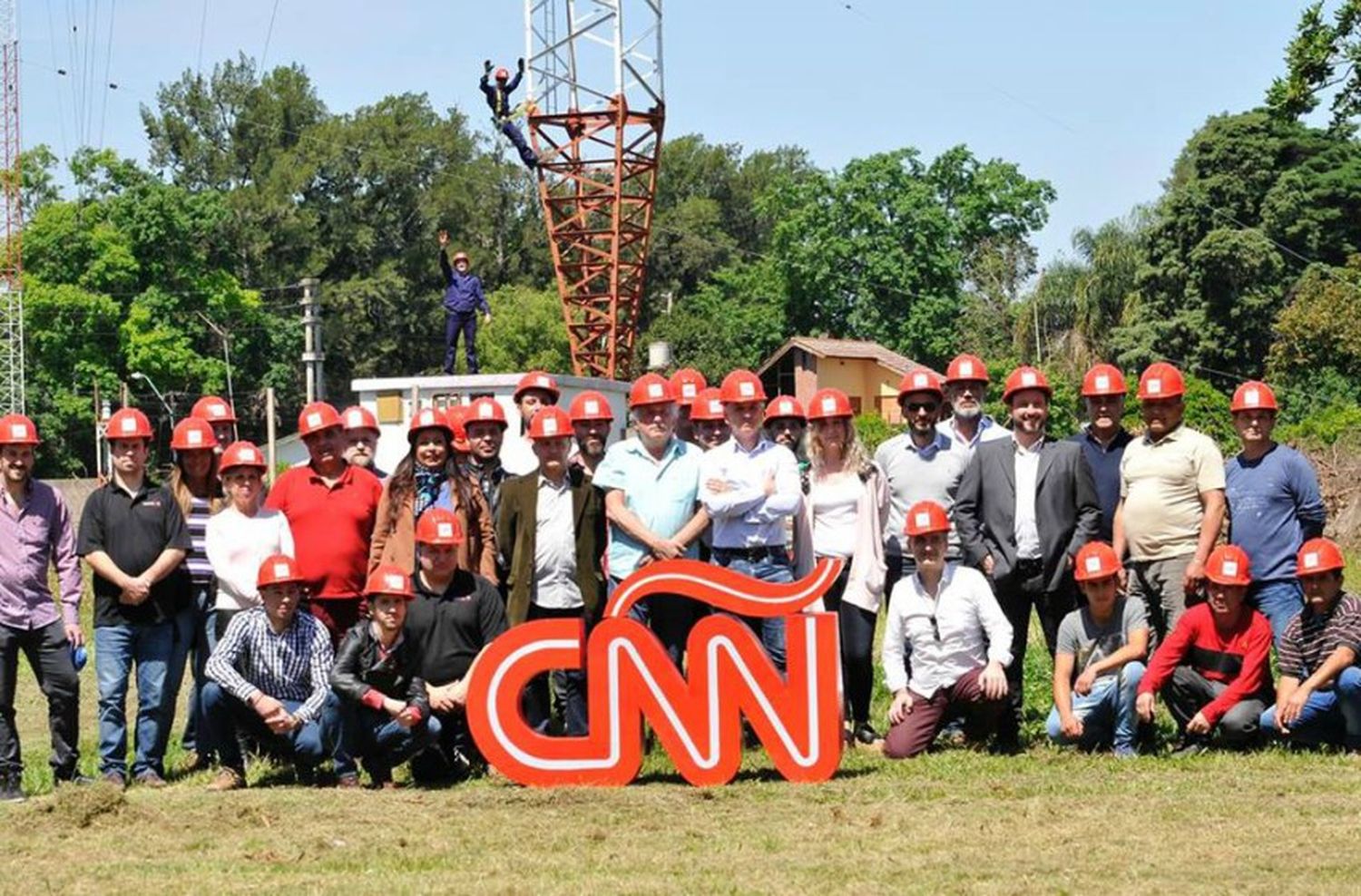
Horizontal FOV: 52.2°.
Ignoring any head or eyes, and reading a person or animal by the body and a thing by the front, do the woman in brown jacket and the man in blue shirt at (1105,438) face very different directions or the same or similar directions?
same or similar directions

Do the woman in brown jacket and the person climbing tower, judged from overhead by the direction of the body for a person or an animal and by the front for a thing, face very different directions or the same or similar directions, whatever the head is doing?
same or similar directions

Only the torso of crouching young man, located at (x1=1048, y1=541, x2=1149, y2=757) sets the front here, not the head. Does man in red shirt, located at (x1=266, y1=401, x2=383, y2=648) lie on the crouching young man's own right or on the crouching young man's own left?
on the crouching young man's own right

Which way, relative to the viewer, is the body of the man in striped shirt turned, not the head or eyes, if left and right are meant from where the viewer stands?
facing the viewer and to the left of the viewer

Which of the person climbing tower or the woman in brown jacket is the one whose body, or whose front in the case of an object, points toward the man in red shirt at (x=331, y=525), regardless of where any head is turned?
the person climbing tower

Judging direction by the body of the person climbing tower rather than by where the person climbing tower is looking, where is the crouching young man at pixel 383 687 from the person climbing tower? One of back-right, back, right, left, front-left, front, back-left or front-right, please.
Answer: front

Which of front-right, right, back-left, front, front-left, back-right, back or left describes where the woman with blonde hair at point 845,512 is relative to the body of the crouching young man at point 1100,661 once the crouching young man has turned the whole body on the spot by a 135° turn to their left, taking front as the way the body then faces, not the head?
back-left

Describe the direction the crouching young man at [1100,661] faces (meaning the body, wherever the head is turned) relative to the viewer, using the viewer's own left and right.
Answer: facing the viewer

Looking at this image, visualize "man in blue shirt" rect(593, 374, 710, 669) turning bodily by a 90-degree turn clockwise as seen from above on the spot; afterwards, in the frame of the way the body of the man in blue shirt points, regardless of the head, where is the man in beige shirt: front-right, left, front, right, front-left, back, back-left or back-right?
back

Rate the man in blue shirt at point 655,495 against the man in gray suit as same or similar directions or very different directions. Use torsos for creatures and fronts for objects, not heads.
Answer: same or similar directions

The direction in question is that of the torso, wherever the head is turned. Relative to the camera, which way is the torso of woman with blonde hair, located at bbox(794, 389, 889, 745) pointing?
toward the camera

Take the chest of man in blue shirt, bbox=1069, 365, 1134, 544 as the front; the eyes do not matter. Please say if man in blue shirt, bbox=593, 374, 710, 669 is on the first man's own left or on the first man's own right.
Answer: on the first man's own right

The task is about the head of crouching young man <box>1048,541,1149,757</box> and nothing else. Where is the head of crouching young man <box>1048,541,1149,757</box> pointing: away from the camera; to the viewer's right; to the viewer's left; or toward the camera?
toward the camera

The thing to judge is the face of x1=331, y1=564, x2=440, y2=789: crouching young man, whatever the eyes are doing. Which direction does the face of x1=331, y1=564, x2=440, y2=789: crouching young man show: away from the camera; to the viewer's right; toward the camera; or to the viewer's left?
toward the camera

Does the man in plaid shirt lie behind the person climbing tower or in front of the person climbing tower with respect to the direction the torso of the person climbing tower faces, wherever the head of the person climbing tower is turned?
in front

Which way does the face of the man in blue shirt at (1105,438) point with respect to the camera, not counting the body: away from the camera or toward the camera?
toward the camera

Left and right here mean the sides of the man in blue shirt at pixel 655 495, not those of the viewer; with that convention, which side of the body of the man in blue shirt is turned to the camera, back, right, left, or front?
front

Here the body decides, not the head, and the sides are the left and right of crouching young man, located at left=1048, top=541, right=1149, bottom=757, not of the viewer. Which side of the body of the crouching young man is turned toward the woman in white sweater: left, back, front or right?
right

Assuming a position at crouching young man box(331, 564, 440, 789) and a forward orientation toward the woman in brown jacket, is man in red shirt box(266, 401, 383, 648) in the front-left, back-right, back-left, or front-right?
front-left

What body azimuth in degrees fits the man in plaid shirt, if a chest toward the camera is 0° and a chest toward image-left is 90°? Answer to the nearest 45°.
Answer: approximately 0°
